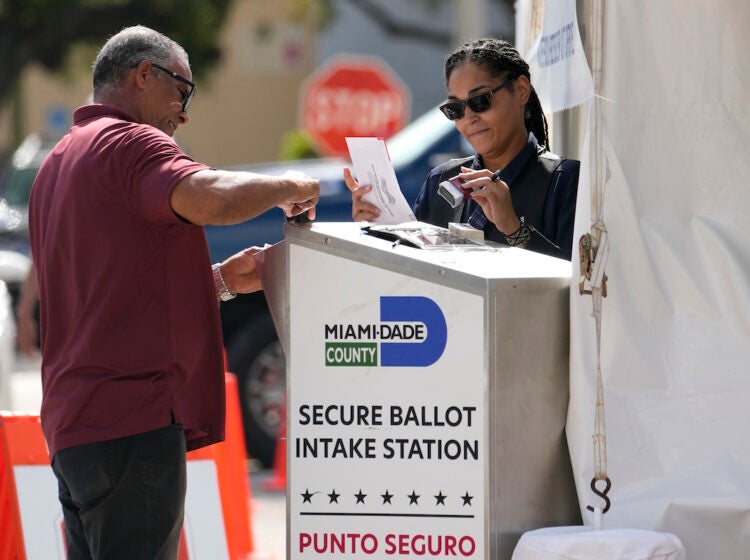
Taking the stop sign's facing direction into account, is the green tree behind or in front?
behind

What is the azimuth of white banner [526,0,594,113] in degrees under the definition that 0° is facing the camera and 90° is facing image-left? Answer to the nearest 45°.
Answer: approximately 0°

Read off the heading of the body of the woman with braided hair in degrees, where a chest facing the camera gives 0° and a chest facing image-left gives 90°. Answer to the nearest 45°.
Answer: approximately 45°

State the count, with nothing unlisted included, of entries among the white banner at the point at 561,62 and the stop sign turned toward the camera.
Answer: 2

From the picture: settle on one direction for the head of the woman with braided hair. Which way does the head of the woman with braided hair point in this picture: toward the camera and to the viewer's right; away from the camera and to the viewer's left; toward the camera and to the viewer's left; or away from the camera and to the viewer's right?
toward the camera and to the viewer's left

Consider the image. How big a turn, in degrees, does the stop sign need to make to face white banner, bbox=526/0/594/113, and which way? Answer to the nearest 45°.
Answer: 0° — it already faces it

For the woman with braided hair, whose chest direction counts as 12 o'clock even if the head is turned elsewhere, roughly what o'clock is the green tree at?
The green tree is roughly at 4 o'clock from the woman with braided hair.

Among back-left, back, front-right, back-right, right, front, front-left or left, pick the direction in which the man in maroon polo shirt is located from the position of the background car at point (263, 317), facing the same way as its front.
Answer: front-left

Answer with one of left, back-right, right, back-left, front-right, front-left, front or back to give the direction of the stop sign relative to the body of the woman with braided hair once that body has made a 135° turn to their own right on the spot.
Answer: front

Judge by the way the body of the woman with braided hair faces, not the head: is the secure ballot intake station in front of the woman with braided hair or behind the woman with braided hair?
in front

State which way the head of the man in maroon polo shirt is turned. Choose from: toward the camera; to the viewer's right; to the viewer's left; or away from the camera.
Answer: to the viewer's right
